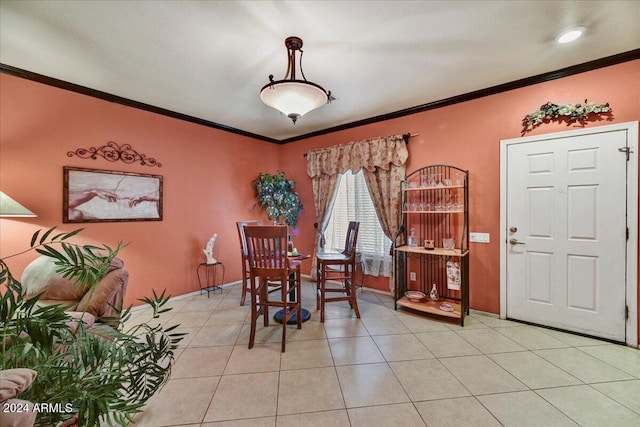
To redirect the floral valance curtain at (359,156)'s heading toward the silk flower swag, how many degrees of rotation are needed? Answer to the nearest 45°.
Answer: approximately 90° to its left

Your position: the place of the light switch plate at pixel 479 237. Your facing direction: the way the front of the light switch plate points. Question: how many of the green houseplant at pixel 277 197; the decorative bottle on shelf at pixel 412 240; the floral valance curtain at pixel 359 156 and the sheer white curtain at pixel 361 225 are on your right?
4

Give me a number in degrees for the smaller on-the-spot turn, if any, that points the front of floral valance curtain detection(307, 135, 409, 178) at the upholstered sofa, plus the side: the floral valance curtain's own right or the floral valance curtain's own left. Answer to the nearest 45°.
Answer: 0° — it already faces it

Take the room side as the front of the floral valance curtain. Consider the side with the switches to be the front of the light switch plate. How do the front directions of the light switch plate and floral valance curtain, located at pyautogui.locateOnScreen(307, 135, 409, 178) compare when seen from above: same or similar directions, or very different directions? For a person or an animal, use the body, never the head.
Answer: same or similar directions

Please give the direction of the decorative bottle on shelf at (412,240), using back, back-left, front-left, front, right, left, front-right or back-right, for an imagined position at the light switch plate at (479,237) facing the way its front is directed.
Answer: right

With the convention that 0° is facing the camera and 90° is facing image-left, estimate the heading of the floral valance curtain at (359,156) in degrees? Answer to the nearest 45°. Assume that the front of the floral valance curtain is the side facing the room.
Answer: approximately 45°

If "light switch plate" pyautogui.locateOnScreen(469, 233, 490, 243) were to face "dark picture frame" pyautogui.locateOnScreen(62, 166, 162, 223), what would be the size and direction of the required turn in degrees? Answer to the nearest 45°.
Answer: approximately 45° to its right

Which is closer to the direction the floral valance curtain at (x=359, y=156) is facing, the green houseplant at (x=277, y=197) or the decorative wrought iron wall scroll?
the decorative wrought iron wall scroll

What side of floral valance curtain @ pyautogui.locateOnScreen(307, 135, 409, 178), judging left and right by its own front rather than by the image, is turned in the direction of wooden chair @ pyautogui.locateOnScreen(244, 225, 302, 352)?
front

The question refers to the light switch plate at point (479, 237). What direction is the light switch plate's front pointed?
toward the camera

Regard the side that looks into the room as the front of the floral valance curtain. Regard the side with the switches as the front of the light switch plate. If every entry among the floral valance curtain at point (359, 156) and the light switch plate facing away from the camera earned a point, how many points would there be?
0
